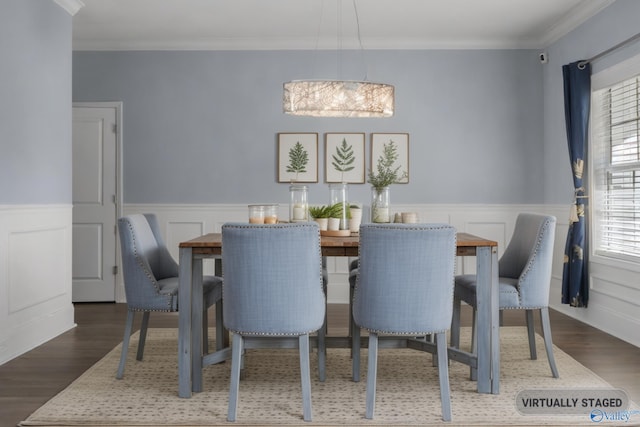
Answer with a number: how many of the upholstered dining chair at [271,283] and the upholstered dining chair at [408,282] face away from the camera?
2

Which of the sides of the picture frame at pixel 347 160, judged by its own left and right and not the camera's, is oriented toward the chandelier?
front

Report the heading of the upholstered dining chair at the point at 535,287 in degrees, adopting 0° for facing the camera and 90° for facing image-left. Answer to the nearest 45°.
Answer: approximately 90°

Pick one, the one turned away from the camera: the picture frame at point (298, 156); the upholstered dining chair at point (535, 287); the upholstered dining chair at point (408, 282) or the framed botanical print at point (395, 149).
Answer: the upholstered dining chair at point (408, 282)

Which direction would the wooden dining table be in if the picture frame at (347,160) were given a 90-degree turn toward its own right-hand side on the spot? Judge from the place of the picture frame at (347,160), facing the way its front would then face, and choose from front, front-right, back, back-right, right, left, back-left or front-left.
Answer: left

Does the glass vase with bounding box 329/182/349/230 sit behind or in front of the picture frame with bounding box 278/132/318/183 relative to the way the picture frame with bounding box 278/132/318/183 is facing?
in front

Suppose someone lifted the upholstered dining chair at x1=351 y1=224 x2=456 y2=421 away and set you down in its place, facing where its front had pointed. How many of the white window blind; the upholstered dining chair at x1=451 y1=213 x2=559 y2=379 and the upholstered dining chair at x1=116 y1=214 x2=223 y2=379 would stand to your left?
1

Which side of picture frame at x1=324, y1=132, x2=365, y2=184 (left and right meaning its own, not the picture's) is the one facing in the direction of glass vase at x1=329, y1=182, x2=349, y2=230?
front

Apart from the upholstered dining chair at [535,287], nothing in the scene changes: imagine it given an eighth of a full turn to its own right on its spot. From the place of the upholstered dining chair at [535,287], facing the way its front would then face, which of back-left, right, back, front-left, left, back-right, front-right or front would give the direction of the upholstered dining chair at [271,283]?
left

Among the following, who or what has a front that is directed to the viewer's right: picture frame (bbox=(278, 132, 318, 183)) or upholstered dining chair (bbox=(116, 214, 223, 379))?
the upholstered dining chair

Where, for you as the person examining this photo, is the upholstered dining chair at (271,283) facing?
facing away from the viewer

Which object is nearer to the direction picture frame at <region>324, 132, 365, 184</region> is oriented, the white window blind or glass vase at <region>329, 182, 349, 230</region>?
the glass vase

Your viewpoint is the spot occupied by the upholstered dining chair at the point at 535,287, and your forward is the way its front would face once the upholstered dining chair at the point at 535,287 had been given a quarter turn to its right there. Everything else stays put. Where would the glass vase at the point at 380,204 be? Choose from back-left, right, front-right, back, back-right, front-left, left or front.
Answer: left

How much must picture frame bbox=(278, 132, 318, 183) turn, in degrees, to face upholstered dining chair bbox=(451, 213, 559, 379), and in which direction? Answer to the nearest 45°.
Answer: approximately 45° to its left

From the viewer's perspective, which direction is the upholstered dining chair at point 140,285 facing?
to the viewer's right

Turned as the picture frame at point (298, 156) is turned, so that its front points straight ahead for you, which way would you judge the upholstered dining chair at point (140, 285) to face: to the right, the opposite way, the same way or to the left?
to the left

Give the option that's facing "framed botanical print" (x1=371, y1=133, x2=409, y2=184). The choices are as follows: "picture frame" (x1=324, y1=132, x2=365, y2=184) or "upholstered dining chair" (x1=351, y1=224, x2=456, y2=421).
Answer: the upholstered dining chair

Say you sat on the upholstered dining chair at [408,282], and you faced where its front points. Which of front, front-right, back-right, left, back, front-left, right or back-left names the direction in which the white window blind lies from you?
front-right

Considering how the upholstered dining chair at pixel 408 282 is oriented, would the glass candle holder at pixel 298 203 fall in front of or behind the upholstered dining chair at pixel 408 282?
in front
